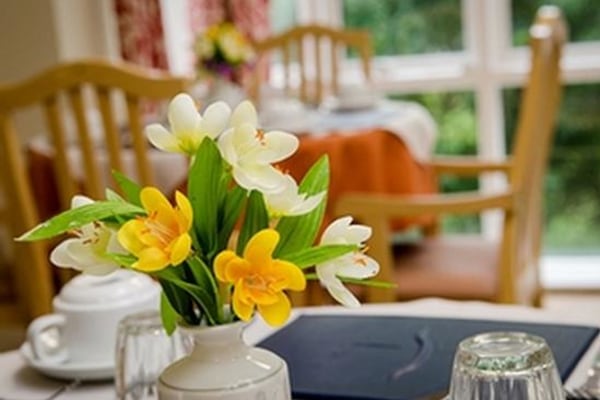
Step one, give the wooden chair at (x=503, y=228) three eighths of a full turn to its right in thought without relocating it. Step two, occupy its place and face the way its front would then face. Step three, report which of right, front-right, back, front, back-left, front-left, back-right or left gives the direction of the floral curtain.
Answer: left

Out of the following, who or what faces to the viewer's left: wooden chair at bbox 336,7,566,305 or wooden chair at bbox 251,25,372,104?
wooden chair at bbox 336,7,566,305

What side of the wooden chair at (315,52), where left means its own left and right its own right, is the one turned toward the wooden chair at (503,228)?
front

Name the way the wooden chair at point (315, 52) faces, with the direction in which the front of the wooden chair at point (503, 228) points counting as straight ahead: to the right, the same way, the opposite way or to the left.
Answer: to the left

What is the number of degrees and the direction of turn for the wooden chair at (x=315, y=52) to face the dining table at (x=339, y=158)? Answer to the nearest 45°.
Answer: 0° — it already faces it

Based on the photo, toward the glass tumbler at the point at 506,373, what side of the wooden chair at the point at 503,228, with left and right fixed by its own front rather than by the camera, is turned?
left

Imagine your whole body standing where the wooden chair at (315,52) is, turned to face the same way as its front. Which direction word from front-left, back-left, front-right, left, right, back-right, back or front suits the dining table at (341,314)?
front

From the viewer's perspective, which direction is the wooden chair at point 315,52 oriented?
toward the camera

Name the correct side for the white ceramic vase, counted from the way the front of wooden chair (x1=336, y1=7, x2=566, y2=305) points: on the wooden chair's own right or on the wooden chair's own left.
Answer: on the wooden chair's own left

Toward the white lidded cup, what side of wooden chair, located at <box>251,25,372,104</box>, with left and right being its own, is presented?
front

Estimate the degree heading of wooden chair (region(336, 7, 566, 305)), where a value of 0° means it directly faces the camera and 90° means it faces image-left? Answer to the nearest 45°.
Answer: approximately 90°

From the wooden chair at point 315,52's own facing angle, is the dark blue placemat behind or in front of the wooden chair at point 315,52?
in front

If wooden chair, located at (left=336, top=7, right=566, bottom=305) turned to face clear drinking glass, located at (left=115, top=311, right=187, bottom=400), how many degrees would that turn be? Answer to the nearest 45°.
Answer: approximately 90° to its left

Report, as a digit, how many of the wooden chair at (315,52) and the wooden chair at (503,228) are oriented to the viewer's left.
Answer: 1
